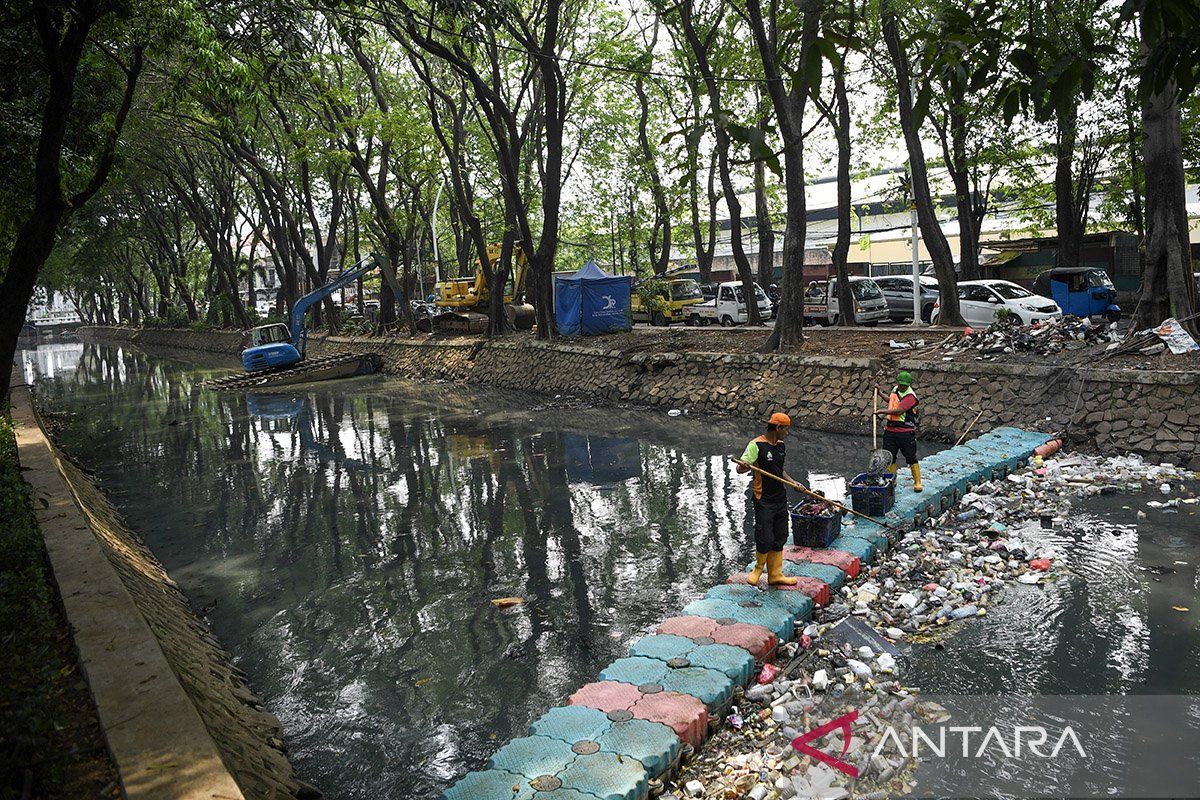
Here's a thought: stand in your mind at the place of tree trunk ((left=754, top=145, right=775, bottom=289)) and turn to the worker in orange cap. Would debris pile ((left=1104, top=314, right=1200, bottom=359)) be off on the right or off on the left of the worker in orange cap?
left

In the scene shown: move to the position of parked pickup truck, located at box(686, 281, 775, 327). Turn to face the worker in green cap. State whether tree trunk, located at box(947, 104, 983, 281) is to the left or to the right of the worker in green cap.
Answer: left

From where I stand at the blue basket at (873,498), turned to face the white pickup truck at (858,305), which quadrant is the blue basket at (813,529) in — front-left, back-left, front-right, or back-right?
back-left

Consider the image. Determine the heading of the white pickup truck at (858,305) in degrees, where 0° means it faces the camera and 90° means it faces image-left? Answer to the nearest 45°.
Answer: approximately 315°

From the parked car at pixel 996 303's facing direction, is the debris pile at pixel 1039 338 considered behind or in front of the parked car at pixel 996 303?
in front

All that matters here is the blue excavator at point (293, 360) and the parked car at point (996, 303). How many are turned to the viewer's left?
0

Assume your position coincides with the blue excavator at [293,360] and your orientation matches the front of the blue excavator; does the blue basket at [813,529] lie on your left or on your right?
on your right

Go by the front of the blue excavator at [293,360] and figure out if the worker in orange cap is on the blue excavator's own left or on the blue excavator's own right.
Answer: on the blue excavator's own right

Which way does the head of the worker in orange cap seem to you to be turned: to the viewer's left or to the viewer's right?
to the viewer's right

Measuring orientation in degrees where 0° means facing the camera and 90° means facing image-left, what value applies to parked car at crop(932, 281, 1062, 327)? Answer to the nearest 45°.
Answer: approximately 315°

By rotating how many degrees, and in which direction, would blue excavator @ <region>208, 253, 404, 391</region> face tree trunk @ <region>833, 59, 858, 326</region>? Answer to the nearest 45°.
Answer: approximately 45° to its right

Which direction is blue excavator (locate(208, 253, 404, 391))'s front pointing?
to the viewer's right

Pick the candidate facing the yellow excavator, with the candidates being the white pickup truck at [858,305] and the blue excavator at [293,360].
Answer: the blue excavator

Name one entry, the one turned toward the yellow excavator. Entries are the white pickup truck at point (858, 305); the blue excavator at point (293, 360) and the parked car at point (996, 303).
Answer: the blue excavator

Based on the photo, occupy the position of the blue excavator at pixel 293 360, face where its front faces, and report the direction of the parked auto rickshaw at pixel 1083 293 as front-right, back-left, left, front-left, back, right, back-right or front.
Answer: front-right
